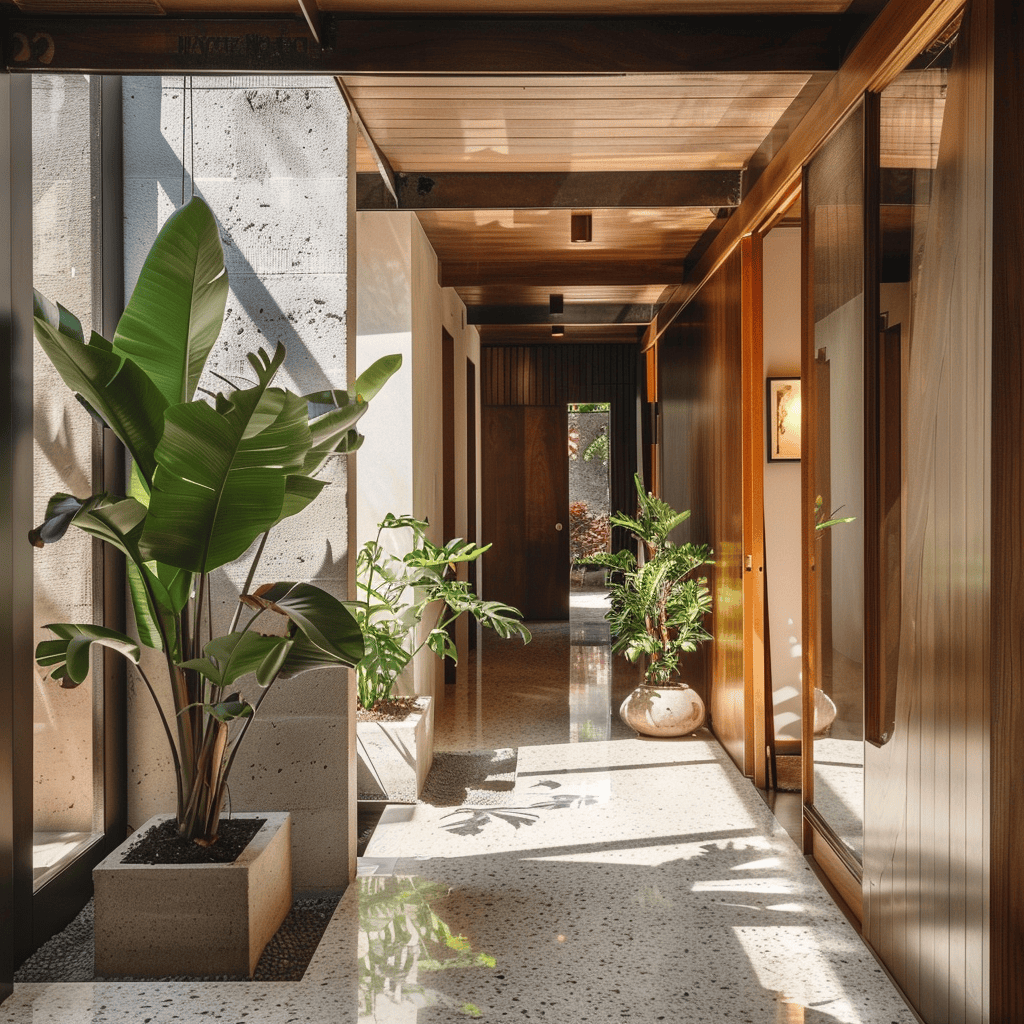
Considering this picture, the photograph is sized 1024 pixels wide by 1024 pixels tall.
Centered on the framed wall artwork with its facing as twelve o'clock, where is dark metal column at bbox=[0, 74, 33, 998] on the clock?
The dark metal column is roughly at 1 o'clock from the framed wall artwork.

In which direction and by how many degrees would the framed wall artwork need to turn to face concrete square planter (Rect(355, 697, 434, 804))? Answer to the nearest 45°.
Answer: approximately 45° to its right

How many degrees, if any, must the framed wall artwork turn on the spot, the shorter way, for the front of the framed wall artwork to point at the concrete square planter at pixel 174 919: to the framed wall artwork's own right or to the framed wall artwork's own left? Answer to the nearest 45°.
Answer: approximately 45° to the framed wall artwork's own right

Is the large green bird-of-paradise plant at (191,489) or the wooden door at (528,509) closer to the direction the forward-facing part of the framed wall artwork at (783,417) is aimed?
the large green bird-of-paradise plant

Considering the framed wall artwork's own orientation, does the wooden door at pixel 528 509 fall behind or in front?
behind

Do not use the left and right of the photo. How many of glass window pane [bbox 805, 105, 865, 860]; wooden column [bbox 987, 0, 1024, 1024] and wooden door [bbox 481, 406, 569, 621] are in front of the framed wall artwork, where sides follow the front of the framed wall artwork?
2

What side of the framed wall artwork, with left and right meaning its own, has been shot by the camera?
front

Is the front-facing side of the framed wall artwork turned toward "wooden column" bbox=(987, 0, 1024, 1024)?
yes

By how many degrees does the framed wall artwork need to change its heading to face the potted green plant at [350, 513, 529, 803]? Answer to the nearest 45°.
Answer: approximately 45° to its right

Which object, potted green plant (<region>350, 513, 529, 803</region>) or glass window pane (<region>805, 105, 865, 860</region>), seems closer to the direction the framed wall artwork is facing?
the glass window pane
